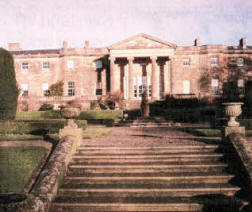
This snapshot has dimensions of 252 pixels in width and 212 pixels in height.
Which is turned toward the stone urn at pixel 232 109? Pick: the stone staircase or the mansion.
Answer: the mansion

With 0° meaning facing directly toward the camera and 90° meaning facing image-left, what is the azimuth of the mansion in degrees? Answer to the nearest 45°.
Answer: approximately 0°

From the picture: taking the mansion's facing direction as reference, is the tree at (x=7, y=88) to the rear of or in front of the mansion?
in front

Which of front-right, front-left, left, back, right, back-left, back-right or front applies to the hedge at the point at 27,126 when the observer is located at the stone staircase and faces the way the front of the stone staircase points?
back-right

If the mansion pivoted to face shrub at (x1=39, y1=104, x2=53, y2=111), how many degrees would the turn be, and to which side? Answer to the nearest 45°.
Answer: approximately 45° to its right

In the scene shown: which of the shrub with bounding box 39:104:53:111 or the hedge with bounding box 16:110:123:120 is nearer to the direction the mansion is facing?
the hedge

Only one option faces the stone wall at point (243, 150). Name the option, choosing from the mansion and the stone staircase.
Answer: the mansion

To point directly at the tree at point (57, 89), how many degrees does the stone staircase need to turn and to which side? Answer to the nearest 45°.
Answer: approximately 180°

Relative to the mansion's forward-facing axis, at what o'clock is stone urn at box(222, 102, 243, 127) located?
The stone urn is roughly at 12 o'clock from the mansion.

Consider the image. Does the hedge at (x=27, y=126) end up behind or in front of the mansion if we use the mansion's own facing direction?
in front

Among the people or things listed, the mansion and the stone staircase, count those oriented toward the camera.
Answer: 2

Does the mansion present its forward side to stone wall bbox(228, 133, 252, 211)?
yes
